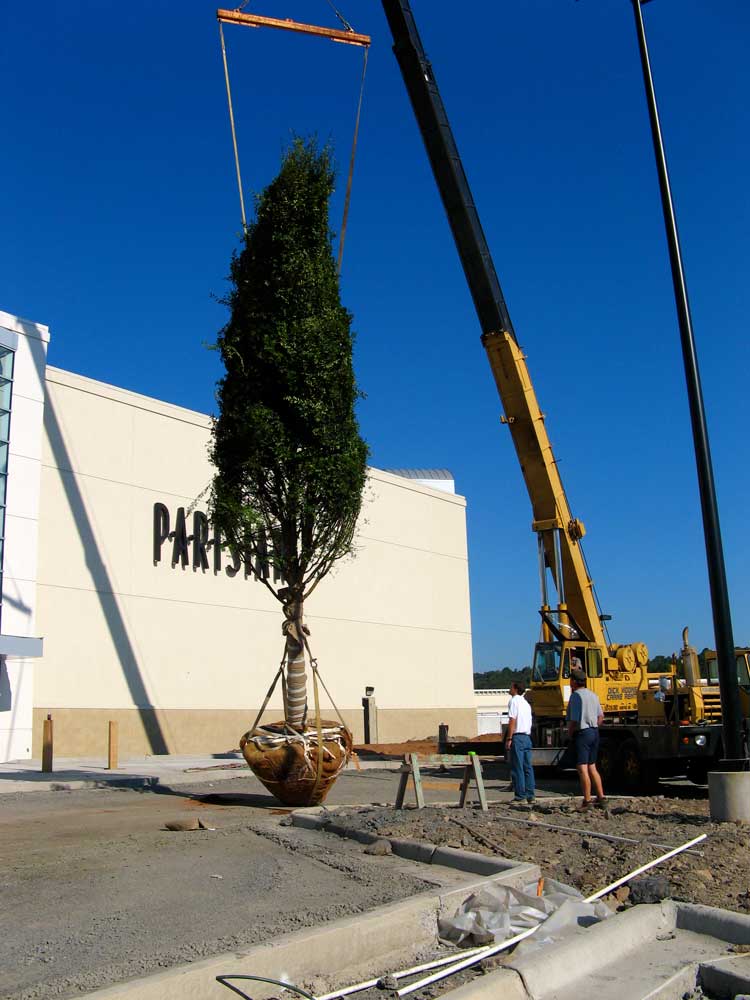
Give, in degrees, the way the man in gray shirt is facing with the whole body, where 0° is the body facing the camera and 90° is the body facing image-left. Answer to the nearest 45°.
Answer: approximately 135°

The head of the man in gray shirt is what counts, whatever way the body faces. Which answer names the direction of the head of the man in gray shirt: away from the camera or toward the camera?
away from the camera

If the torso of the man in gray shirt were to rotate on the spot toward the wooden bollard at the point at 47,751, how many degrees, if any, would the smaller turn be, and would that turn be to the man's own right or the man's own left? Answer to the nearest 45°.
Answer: approximately 90° to the man's own left

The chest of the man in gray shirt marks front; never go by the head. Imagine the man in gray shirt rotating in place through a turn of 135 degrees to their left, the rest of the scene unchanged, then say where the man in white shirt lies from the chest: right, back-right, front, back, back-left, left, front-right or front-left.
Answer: right

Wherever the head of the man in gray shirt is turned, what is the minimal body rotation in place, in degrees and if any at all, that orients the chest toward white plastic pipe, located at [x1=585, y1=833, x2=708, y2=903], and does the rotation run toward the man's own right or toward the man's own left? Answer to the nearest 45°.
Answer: approximately 135° to the man's own left

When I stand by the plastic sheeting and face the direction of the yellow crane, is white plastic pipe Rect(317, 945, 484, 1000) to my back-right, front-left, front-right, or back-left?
back-left

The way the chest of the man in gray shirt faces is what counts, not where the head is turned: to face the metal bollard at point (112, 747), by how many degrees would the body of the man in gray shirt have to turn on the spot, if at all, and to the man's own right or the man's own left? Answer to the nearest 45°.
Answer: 0° — they already face it

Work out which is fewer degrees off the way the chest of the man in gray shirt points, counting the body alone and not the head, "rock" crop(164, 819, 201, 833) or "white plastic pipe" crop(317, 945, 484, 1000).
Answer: the rock

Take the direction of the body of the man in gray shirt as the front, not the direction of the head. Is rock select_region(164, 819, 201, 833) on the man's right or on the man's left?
on the man's left

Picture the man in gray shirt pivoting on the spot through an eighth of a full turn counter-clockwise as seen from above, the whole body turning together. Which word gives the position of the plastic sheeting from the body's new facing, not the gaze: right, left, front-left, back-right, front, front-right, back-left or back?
left

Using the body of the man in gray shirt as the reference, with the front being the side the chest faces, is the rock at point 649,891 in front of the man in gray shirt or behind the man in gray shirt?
behind
